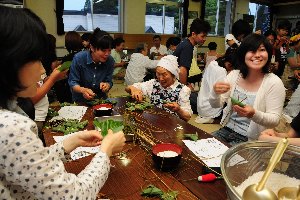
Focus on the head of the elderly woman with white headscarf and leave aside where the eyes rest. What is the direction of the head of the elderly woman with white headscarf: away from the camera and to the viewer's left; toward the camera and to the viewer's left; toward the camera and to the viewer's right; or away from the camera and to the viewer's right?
toward the camera and to the viewer's left

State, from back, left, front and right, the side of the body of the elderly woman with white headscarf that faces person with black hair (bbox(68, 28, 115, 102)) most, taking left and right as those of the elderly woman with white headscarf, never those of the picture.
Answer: right

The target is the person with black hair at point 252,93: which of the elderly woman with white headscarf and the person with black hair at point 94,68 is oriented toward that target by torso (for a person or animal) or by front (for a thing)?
the person with black hair at point 94,68

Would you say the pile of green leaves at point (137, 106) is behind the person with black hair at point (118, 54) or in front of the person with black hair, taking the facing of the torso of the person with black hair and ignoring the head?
in front

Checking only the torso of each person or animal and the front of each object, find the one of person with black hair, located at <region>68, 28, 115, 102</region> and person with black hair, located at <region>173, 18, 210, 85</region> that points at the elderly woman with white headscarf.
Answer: person with black hair, located at <region>68, 28, 115, 102</region>

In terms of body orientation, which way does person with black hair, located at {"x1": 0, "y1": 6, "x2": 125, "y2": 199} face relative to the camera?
to the viewer's right

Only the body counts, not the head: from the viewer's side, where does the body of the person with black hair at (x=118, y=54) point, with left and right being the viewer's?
facing the viewer and to the right of the viewer

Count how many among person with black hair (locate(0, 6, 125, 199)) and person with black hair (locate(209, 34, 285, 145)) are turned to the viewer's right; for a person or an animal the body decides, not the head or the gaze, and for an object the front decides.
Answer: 1

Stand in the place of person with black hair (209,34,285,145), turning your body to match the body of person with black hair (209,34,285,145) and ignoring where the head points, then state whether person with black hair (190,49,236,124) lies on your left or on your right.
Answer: on your right

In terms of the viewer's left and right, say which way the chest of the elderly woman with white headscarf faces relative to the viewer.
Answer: facing the viewer and to the left of the viewer

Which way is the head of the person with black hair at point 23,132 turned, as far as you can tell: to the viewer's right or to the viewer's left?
to the viewer's right
